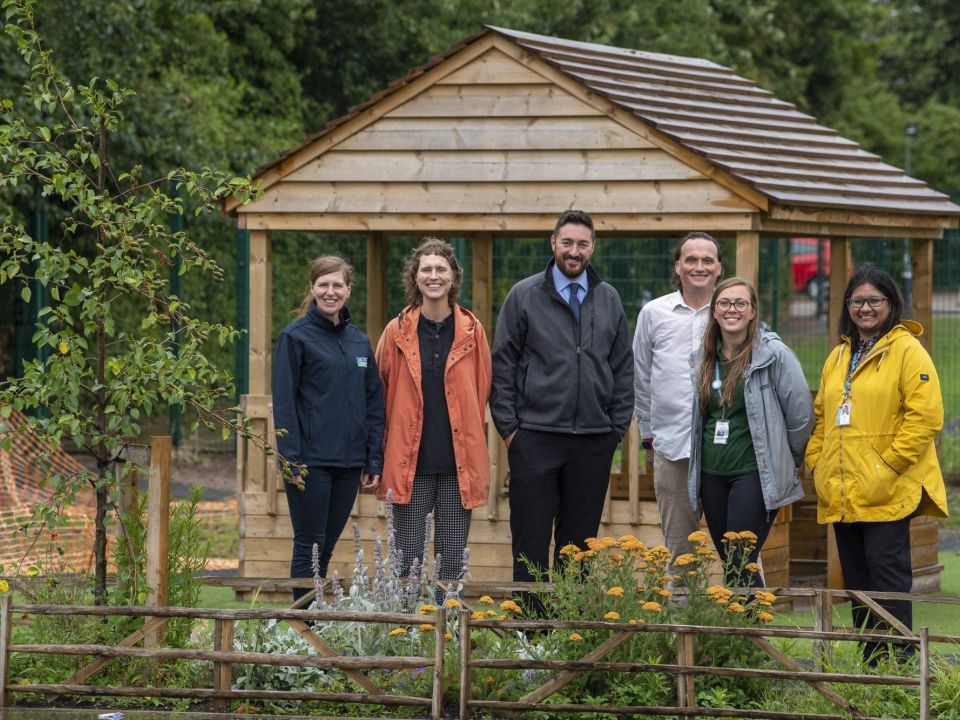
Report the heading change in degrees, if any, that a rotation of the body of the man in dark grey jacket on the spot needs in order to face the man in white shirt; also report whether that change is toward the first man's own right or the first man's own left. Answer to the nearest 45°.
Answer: approximately 90° to the first man's own left

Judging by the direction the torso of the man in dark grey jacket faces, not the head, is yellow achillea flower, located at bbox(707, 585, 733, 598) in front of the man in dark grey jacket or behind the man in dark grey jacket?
in front

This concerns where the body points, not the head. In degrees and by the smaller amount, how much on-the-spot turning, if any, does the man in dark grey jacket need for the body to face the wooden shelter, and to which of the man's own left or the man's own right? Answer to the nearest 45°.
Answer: approximately 180°

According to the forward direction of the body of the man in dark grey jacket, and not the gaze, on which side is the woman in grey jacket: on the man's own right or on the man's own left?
on the man's own left

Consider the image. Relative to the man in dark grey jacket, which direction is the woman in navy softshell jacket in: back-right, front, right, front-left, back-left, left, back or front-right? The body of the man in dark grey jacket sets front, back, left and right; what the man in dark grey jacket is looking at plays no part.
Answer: right

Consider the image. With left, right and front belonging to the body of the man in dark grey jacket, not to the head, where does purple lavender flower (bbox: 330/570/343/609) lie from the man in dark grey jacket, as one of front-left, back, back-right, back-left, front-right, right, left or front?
front-right

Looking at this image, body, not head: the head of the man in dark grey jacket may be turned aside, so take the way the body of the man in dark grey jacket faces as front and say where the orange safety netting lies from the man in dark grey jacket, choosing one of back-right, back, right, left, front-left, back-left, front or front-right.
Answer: back-right

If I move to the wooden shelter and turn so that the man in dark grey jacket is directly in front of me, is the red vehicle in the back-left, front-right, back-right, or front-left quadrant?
back-left

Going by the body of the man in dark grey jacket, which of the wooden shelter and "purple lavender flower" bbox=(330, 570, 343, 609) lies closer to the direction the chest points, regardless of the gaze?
the purple lavender flower

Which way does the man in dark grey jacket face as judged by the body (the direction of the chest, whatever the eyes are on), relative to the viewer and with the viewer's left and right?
facing the viewer

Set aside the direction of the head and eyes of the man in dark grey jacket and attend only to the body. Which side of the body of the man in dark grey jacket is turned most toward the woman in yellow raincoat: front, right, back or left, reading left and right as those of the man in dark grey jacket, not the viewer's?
left
